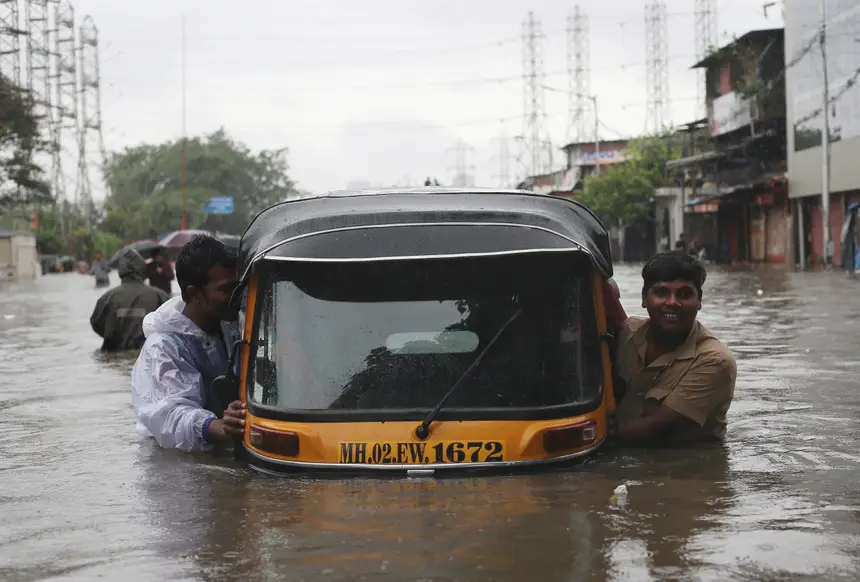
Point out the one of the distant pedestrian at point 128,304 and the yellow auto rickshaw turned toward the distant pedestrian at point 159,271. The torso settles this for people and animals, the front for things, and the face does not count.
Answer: the distant pedestrian at point 128,304

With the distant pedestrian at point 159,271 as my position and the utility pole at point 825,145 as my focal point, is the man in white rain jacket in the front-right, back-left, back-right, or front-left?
back-right

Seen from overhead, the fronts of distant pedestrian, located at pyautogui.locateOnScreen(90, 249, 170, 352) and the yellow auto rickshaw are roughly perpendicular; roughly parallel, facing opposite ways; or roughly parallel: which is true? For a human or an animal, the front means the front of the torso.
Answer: roughly parallel, facing opposite ways

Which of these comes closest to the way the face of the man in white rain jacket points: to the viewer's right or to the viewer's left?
to the viewer's right

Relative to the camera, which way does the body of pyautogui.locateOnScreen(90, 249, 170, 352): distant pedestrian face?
away from the camera

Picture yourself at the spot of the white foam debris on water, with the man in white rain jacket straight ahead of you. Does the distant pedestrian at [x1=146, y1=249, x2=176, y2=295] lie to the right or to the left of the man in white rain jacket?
right
